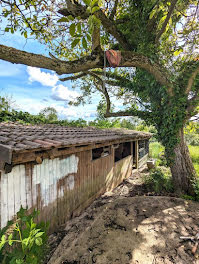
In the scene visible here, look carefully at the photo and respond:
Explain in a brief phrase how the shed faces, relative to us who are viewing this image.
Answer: facing the viewer and to the right of the viewer
